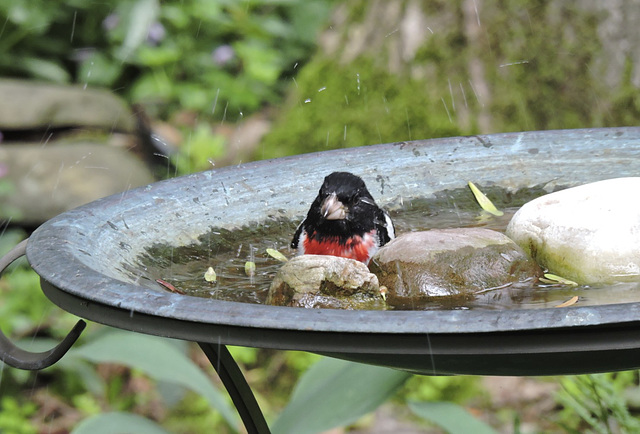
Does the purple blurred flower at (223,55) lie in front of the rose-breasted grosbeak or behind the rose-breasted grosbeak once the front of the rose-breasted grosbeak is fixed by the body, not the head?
behind

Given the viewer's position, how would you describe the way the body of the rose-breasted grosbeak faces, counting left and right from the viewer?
facing the viewer

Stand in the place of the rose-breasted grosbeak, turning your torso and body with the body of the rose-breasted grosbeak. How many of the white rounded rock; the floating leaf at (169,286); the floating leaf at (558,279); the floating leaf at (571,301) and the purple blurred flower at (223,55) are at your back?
1

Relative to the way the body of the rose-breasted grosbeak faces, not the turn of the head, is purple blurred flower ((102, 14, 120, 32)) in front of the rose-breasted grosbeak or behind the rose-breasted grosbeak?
behind

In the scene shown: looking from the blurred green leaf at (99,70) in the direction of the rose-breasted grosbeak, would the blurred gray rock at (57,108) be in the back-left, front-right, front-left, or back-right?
front-right
